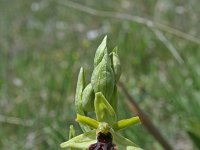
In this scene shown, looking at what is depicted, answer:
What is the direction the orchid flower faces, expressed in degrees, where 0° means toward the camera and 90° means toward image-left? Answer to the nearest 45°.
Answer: approximately 0°
